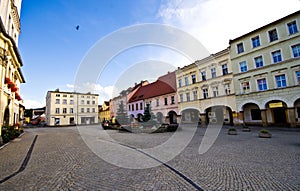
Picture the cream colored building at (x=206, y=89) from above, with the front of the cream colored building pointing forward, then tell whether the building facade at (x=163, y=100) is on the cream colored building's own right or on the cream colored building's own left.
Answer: on the cream colored building's own right

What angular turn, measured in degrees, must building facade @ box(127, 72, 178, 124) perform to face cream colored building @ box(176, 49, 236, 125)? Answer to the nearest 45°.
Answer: approximately 90° to its left

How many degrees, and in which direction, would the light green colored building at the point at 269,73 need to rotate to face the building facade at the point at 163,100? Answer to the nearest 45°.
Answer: approximately 45° to its right

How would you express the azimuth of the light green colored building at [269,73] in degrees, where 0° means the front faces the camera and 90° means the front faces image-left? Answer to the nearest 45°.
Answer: approximately 45°

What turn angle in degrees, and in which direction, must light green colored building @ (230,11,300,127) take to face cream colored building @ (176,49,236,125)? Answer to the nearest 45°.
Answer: approximately 45° to its right

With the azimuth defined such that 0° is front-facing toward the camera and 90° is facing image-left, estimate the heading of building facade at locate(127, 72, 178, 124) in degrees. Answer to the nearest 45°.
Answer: approximately 45°

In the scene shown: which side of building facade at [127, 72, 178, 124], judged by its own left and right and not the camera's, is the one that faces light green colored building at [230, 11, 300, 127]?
left

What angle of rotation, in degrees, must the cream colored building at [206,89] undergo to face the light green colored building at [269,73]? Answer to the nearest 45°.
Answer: approximately 90° to its left
